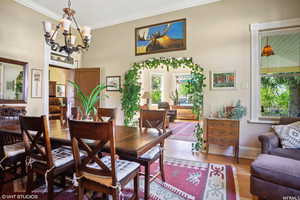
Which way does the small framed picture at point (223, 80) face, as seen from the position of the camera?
facing the viewer

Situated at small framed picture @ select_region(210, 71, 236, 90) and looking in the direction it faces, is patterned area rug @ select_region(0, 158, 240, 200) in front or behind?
in front

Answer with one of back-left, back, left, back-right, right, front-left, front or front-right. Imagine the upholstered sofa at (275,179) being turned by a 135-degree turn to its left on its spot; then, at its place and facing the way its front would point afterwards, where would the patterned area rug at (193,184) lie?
back

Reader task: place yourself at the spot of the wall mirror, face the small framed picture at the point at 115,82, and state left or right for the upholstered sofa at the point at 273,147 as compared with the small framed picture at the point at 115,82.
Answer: right

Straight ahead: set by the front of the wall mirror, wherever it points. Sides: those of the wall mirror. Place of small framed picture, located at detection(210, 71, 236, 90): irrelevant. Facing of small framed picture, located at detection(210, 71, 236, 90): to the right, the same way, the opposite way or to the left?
to the right

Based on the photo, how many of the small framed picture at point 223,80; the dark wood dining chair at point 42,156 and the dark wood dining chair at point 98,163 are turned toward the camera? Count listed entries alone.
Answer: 1

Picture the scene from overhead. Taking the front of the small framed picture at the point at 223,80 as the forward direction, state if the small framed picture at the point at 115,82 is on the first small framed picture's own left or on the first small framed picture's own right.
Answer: on the first small framed picture's own right

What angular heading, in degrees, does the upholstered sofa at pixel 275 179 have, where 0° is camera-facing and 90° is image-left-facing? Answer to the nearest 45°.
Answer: approximately 45°

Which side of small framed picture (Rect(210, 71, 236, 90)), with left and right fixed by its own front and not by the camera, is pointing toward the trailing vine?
right

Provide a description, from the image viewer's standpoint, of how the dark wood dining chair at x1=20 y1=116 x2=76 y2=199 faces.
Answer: facing away from the viewer and to the right of the viewer

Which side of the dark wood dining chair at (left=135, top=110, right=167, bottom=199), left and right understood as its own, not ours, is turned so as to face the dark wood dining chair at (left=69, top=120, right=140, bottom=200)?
front

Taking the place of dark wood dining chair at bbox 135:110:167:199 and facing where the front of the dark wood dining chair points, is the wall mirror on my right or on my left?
on my right

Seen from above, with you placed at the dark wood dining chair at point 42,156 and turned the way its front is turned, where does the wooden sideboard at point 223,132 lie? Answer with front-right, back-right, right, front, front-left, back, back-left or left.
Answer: front-right

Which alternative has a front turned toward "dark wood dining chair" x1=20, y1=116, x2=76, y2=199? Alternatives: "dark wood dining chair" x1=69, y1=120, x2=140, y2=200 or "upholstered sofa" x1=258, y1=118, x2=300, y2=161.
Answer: the upholstered sofa

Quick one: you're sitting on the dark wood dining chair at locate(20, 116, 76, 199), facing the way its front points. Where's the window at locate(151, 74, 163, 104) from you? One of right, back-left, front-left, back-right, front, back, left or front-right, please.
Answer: front

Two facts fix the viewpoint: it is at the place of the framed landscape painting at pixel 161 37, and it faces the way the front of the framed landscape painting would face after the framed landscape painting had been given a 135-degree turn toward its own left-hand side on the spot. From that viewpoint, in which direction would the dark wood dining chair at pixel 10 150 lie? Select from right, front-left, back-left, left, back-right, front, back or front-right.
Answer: back-right

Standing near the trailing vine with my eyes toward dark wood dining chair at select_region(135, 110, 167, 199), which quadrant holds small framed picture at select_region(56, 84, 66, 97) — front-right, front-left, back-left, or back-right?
back-right

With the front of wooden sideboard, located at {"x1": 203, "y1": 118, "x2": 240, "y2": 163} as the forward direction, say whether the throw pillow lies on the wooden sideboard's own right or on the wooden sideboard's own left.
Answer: on the wooden sideboard's own left
